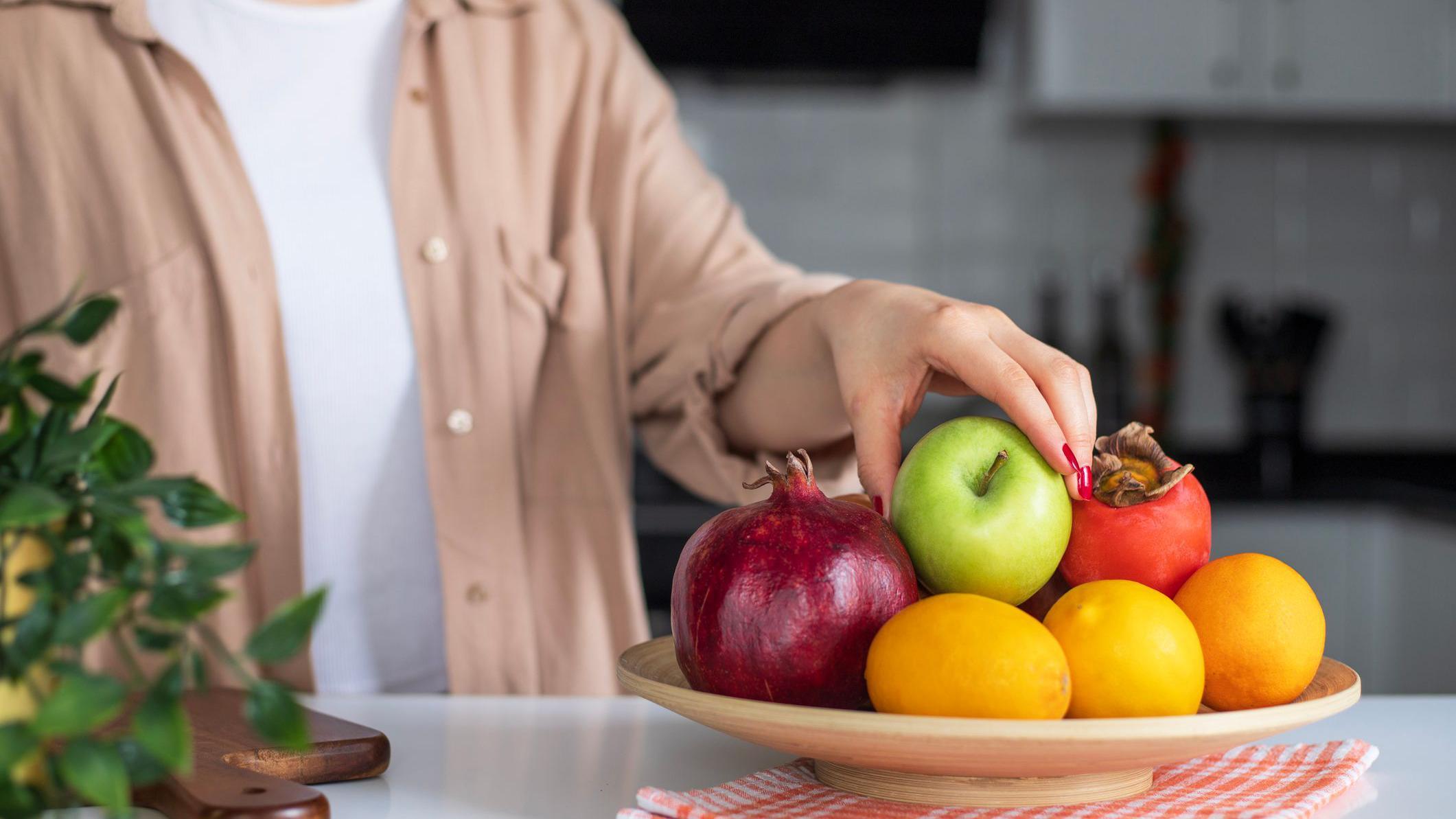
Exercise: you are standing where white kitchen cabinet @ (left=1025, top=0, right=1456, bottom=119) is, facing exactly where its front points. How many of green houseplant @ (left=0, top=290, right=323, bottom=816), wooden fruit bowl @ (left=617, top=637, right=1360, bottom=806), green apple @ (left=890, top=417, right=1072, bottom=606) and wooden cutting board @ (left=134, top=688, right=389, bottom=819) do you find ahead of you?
4

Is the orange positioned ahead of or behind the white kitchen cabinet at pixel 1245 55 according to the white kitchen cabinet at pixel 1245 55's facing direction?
ahead

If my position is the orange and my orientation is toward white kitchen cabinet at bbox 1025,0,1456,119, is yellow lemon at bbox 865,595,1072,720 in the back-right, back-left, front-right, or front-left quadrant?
back-left

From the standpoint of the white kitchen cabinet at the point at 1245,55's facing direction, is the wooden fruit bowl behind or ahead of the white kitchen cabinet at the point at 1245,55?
ahead

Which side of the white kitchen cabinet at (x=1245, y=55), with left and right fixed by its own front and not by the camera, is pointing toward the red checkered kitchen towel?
front

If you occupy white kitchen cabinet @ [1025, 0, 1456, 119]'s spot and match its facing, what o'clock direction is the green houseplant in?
The green houseplant is roughly at 12 o'clock from the white kitchen cabinet.

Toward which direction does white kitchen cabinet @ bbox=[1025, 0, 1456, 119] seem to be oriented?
toward the camera

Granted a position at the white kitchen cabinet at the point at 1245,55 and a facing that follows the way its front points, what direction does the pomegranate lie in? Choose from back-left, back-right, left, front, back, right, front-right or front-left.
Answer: front

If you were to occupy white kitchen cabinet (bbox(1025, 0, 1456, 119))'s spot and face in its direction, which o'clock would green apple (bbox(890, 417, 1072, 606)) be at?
The green apple is roughly at 12 o'clock from the white kitchen cabinet.

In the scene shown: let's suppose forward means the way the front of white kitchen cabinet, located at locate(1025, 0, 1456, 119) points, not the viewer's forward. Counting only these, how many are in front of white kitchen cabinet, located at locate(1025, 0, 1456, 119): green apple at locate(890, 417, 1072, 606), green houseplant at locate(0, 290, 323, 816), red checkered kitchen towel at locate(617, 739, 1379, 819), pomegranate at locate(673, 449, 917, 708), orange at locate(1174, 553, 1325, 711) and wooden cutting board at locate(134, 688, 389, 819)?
6

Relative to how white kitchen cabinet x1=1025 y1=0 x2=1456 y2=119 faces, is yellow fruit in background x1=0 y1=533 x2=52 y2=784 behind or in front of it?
in front

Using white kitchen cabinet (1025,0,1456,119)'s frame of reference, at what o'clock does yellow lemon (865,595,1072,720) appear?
The yellow lemon is roughly at 12 o'clock from the white kitchen cabinet.

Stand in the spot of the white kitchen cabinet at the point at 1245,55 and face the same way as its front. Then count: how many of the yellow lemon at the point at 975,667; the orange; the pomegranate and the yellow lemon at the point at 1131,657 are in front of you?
4
